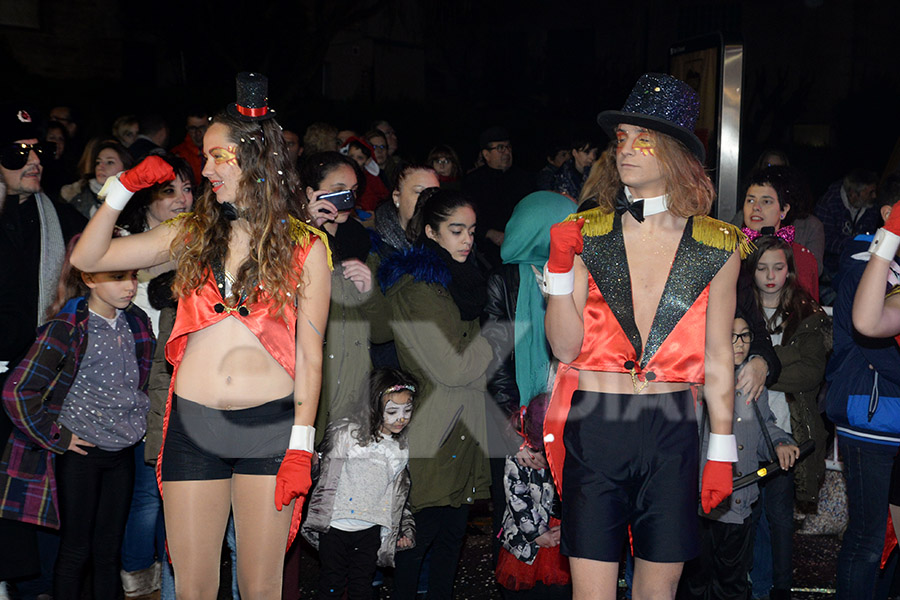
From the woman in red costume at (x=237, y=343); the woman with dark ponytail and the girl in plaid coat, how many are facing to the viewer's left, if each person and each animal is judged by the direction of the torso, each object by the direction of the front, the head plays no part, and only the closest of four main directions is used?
0

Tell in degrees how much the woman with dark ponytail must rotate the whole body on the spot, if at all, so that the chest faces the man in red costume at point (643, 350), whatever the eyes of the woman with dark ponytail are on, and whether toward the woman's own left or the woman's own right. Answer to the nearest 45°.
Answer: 0° — they already face them

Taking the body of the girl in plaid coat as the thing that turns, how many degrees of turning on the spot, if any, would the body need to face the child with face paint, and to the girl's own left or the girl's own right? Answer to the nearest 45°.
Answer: approximately 45° to the girl's own left

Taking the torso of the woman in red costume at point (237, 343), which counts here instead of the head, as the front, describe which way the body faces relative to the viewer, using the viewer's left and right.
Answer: facing the viewer

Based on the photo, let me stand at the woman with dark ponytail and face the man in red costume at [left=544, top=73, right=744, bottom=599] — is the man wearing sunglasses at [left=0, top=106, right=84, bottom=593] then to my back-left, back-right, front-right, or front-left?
back-right

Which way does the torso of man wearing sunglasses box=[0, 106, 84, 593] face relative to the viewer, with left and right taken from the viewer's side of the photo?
facing the viewer and to the right of the viewer

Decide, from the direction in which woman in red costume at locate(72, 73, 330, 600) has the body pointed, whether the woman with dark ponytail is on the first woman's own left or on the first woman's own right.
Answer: on the first woman's own left

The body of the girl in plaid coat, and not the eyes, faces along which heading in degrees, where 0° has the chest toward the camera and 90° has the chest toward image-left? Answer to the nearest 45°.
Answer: approximately 315°

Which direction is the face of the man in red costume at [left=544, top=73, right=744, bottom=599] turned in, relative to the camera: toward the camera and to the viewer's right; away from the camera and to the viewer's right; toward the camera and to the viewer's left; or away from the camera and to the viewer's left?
toward the camera and to the viewer's left

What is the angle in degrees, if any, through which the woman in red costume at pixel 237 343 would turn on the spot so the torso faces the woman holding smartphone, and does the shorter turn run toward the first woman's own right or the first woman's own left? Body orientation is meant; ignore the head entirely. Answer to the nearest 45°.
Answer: approximately 135° to the first woman's own left

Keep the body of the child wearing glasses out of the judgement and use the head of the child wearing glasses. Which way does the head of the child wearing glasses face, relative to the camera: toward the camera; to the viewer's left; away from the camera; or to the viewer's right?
toward the camera
